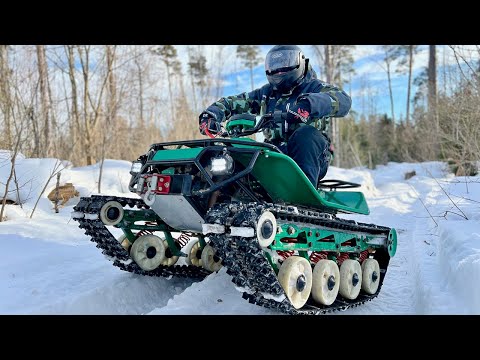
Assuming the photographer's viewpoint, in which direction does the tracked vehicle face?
facing the viewer and to the left of the viewer
